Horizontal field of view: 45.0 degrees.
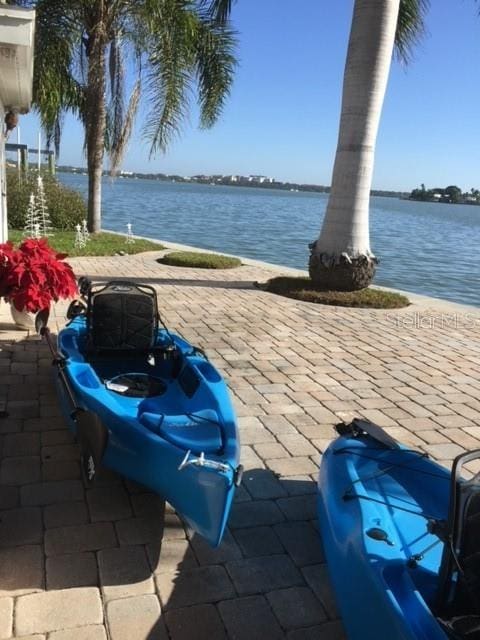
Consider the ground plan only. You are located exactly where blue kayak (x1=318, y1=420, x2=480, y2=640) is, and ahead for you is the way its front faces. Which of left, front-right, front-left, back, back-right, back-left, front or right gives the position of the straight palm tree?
back

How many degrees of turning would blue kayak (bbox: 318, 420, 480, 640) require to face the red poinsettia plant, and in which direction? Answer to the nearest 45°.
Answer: approximately 180°

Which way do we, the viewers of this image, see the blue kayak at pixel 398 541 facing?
facing the viewer and to the right of the viewer

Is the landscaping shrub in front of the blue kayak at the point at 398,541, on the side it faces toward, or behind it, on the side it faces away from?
behind
